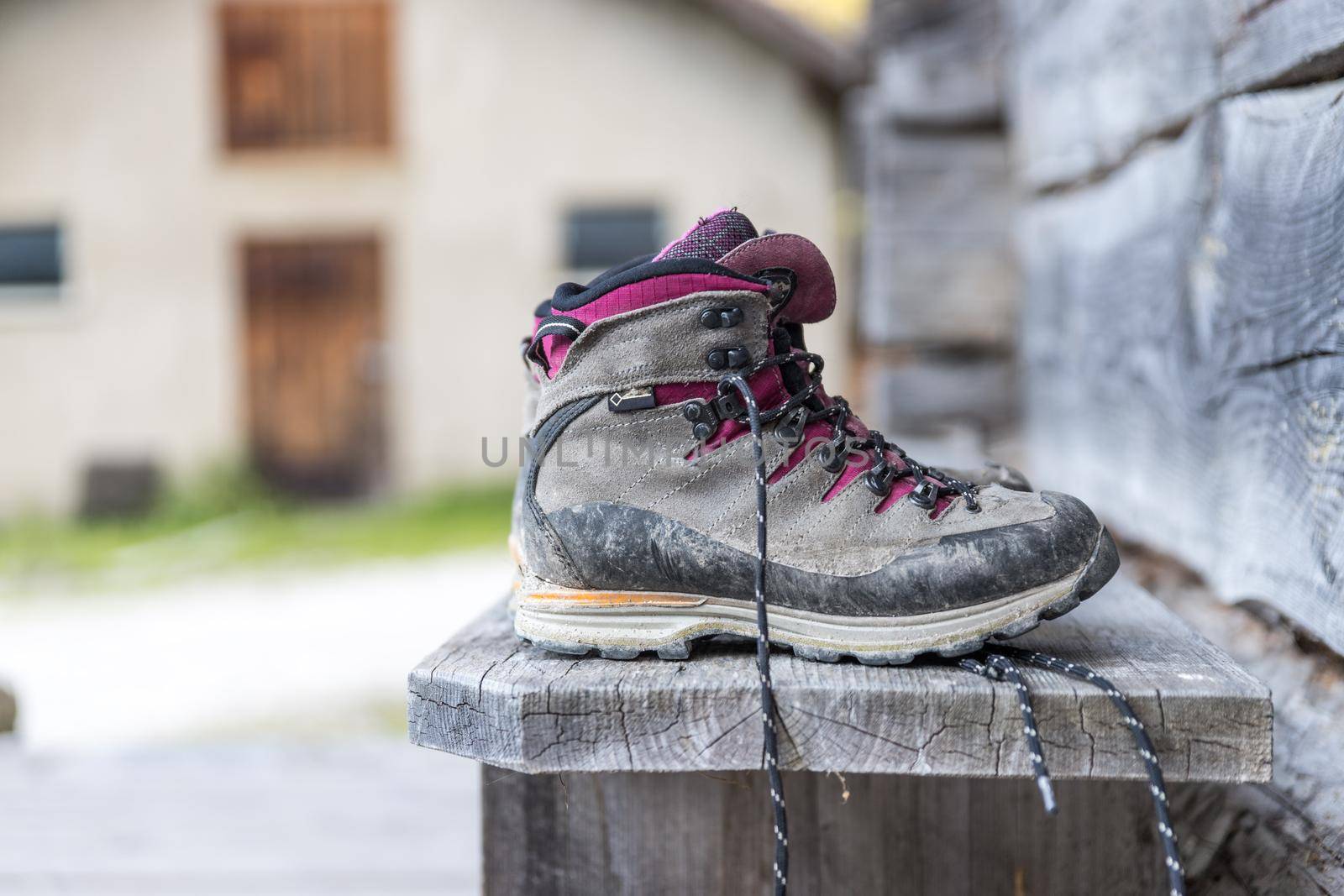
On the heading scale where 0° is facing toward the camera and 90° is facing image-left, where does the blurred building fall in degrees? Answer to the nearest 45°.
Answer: approximately 0°

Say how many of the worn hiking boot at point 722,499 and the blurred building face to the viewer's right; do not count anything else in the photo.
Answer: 1

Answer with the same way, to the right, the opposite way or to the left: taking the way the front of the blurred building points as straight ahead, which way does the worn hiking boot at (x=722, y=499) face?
to the left

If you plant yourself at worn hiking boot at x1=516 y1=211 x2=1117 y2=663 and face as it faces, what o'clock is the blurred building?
The blurred building is roughly at 8 o'clock from the worn hiking boot.

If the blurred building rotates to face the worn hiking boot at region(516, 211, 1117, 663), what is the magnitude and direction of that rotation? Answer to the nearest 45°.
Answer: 0° — it already faces it

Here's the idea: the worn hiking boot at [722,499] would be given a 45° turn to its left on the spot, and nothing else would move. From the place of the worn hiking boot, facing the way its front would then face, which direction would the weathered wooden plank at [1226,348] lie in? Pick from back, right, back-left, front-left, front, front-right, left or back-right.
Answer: front

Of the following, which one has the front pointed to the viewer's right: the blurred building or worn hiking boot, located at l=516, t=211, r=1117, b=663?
the worn hiking boot

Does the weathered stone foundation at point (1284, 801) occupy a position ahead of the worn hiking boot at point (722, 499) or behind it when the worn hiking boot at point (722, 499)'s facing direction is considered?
ahead

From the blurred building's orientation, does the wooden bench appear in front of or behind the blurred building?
in front

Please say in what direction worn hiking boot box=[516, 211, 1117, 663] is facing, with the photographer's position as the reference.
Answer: facing to the right of the viewer

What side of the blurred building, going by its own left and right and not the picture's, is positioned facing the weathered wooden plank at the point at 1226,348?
front
